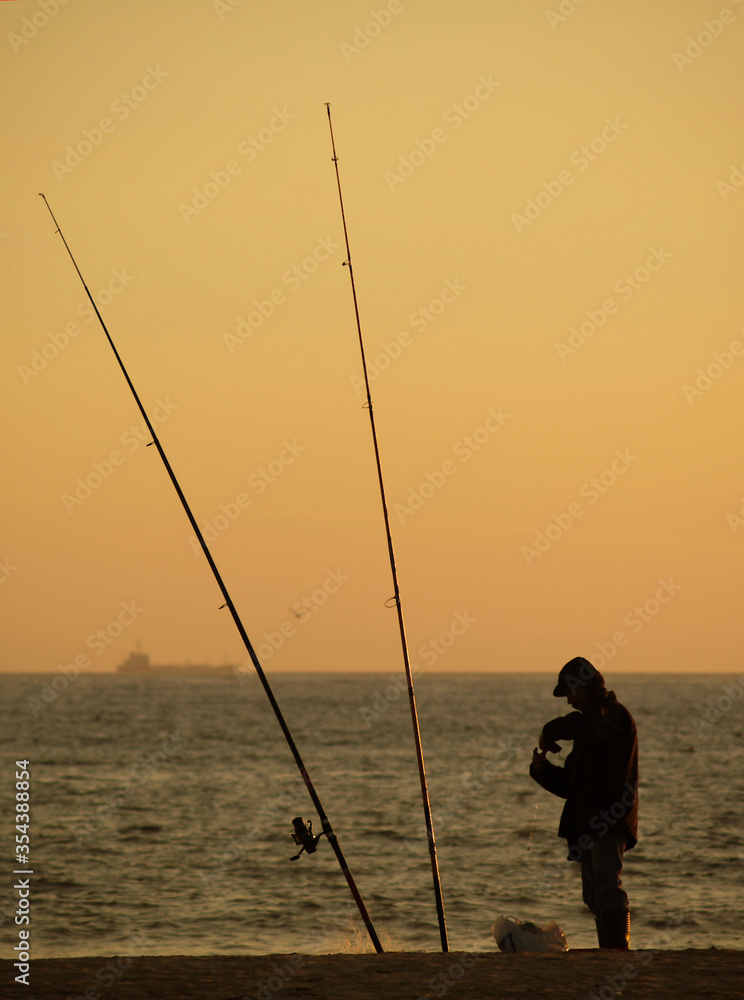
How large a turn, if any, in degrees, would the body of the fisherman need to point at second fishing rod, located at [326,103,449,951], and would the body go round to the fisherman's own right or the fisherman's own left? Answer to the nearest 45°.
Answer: approximately 45° to the fisherman's own right

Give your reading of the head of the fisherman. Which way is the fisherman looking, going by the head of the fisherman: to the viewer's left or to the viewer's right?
to the viewer's left

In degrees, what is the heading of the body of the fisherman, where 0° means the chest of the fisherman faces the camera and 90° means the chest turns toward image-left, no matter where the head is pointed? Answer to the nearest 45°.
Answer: approximately 90°
